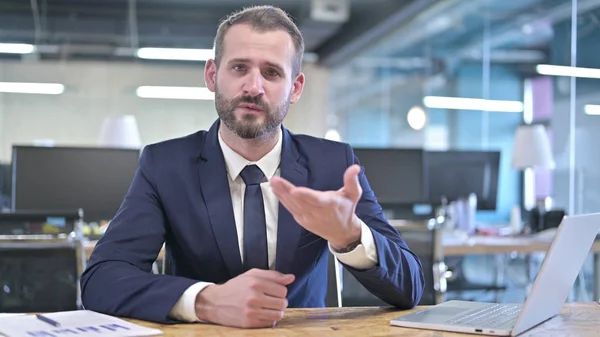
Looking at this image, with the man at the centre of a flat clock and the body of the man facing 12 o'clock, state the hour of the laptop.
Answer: The laptop is roughly at 10 o'clock from the man.

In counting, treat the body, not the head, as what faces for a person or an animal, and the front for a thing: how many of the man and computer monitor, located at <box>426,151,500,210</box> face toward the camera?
2

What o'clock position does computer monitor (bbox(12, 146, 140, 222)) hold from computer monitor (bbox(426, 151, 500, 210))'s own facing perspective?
computer monitor (bbox(12, 146, 140, 222)) is roughly at 2 o'clock from computer monitor (bbox(426, 151, 500, 210)).

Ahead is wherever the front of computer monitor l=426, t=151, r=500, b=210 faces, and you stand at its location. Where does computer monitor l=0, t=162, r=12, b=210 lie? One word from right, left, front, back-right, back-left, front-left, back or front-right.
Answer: right

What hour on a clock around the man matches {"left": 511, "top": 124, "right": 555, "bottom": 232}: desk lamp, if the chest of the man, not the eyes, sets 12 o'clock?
The desk lamp is roughly at 7 o'clock from the man.

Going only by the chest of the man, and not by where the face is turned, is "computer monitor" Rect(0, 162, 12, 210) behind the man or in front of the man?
behind

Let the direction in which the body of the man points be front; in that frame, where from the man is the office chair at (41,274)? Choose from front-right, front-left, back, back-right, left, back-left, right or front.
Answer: back-right

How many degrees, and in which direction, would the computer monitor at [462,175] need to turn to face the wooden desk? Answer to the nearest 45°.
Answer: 0° — it already faces it

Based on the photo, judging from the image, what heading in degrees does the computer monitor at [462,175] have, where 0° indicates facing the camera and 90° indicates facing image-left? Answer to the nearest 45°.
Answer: approximately 0°

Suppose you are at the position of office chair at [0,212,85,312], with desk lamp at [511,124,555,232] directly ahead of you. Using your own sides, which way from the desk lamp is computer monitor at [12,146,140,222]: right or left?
left
